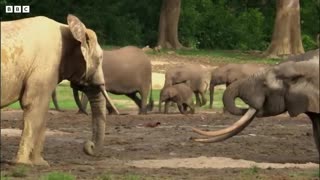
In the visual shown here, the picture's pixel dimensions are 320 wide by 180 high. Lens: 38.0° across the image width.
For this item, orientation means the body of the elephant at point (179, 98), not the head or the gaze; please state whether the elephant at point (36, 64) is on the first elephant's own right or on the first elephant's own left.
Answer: on the first elephant's own left

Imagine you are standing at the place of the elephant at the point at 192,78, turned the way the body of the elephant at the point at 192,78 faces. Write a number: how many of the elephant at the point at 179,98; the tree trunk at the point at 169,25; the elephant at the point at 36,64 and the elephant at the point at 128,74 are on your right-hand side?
1

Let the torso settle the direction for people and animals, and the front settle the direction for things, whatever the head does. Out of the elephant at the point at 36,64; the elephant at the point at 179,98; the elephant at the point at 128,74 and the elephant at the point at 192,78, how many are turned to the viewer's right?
1

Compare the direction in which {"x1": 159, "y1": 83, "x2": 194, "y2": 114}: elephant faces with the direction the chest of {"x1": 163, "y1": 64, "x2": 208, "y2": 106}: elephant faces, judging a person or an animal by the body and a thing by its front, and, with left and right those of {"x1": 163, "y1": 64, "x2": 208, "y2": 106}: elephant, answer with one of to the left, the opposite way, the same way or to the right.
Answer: the same way

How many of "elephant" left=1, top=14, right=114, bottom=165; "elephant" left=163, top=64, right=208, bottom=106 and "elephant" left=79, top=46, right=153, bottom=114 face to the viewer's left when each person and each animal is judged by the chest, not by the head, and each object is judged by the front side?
2

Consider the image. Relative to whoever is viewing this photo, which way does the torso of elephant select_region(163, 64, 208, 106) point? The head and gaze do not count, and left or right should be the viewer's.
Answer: facing to the left of the viewer

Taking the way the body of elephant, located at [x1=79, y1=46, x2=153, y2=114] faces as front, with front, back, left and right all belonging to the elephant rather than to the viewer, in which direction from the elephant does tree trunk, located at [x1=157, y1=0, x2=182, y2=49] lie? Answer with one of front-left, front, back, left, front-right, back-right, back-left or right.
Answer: right

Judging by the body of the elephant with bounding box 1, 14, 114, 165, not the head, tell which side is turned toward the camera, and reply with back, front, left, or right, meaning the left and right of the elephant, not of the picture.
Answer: right

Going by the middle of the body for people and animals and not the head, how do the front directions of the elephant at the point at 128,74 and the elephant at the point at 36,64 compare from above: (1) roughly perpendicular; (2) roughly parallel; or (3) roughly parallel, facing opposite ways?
roughly parallel, facing opposite ways

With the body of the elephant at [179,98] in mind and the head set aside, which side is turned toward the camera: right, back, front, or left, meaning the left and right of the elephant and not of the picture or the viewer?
left

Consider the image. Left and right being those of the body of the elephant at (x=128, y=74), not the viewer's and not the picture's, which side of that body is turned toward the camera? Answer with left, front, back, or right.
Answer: left
